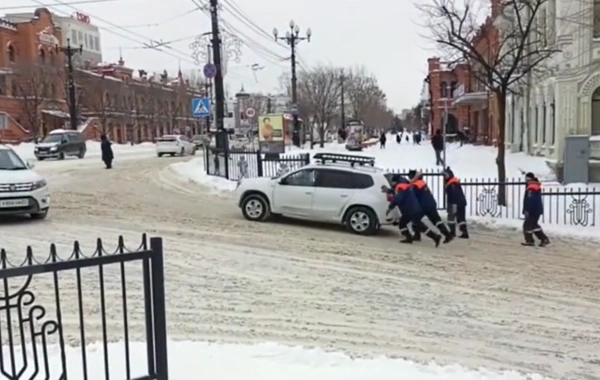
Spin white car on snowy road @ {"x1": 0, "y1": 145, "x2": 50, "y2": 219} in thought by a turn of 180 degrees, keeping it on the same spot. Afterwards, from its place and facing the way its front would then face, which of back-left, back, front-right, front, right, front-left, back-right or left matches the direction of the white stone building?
back-right

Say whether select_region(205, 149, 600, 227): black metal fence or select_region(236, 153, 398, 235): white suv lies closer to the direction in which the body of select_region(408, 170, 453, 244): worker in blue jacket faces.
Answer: the white suv

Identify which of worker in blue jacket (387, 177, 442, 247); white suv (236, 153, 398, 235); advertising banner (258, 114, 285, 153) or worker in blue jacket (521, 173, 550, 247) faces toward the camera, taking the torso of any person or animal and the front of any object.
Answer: the advertising banner

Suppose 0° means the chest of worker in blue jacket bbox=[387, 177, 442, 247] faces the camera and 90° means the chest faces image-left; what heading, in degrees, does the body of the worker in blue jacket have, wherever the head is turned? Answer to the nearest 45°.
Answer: approximately 135°

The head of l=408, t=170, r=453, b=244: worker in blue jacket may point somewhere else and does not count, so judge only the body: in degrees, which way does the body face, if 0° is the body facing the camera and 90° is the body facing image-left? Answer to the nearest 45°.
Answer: approximately 90°

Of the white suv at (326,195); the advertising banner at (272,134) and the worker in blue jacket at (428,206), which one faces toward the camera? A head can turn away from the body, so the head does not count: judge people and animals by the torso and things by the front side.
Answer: the advertising banner

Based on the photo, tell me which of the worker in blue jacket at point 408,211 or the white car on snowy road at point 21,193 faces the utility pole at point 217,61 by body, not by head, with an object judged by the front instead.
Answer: the worker in blue jacket

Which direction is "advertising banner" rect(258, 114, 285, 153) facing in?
toward the camera

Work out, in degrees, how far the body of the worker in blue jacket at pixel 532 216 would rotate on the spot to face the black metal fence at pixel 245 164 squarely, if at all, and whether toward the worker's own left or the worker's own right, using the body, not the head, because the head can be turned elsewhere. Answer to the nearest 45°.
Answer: approximately 45° to the worker's own right

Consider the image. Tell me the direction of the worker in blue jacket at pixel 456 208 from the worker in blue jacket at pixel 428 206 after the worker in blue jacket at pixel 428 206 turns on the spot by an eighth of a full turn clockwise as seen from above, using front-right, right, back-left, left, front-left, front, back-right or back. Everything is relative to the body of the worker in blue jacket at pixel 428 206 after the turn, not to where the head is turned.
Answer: right

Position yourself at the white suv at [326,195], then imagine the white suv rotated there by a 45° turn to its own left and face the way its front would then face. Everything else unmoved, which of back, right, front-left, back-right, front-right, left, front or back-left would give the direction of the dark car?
right

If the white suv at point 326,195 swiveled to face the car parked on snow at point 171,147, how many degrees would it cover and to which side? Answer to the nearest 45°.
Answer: approximately 90° to its right

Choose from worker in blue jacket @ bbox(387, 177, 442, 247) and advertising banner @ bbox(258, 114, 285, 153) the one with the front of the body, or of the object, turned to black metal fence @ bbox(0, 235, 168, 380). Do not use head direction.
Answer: the advertising banner

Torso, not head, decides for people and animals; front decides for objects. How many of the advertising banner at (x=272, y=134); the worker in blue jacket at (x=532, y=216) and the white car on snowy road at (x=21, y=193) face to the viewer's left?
1

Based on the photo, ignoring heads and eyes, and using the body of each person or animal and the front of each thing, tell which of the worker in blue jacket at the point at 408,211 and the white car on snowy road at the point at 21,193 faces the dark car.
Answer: the worker in blue jacket

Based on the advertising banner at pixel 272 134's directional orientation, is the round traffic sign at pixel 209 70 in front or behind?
in front

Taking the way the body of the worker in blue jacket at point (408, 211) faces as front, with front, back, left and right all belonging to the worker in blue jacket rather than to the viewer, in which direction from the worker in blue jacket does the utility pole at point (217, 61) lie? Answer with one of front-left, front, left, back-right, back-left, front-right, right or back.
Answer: front

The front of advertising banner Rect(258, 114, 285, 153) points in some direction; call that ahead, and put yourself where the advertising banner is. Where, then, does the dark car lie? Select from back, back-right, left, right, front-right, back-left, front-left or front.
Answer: back-right
